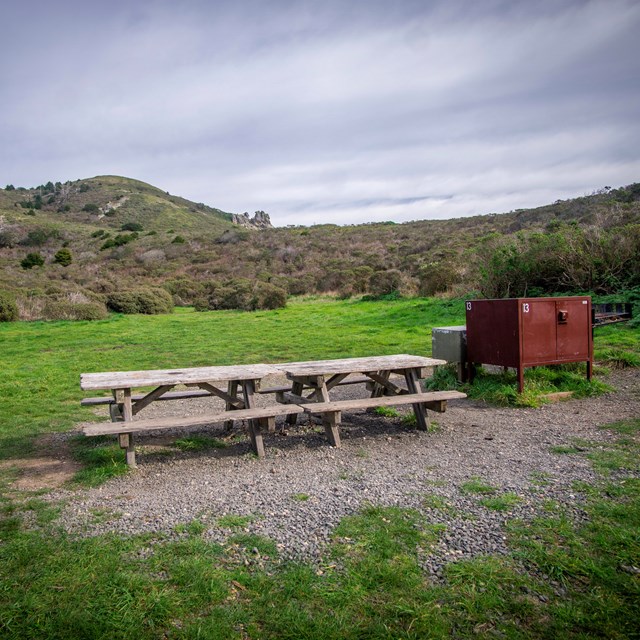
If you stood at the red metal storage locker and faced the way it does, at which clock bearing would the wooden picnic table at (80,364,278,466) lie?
The wooden picnic table is roughly at 3 o'clock from the red metal storage locker.

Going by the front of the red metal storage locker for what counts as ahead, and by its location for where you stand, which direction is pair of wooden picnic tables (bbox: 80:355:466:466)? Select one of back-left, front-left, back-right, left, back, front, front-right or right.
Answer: right

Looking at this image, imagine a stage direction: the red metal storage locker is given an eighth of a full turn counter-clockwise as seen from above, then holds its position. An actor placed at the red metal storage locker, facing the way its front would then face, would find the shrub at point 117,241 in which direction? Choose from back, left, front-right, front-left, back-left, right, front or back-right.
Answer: back-left

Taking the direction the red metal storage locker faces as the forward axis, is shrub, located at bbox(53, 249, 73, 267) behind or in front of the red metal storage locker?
behind

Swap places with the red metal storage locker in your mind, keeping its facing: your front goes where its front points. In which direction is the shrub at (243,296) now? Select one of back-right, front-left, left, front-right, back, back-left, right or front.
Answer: back

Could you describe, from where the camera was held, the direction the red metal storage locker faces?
facing the viewer and to the right of the viewer

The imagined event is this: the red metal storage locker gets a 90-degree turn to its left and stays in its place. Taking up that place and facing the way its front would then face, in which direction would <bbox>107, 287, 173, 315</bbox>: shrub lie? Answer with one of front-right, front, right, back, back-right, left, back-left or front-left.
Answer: left

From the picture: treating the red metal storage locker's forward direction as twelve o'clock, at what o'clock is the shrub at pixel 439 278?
The shrub is roughly at 7 o'clock from the red metal storage locker.

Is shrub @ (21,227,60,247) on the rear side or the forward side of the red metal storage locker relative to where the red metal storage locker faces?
on the rear side

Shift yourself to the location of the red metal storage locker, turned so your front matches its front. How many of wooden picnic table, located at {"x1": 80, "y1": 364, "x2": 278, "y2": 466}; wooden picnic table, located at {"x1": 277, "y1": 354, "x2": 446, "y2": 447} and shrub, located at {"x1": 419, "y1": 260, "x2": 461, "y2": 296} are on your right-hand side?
2

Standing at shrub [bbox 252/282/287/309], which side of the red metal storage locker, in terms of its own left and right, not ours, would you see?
back

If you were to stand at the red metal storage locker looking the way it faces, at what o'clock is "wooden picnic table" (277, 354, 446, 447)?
The wooden picnic table is roughly at 3 o'clock from the red metal storage locker.
